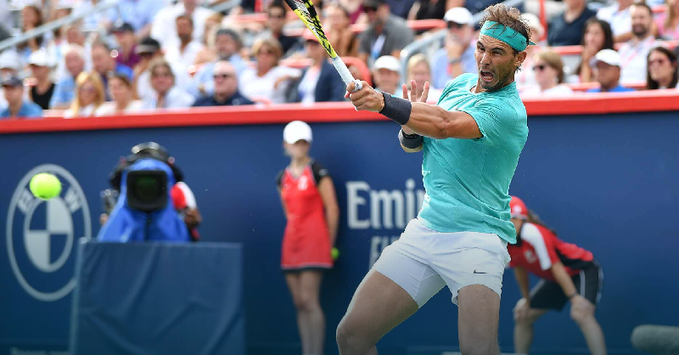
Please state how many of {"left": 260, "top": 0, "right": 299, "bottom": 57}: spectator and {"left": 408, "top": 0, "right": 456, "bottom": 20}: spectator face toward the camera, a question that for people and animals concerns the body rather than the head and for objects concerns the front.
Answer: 2

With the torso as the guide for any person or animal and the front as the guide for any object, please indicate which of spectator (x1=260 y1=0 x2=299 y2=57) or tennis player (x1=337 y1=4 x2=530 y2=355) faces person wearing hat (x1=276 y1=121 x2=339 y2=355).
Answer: the spectator

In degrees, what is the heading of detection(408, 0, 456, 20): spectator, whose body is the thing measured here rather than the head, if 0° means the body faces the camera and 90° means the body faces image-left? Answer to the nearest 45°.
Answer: approximately 0°

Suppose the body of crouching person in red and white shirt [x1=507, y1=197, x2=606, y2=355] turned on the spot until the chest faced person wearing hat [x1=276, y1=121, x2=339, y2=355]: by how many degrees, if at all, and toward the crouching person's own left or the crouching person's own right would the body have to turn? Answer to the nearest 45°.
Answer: approximately 45° to the crouching person's own right

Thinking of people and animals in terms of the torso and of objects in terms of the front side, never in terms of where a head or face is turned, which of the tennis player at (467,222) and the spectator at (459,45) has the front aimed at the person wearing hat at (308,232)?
the spectator

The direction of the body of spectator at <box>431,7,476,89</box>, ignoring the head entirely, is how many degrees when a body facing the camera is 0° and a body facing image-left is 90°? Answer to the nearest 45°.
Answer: approximately 45°

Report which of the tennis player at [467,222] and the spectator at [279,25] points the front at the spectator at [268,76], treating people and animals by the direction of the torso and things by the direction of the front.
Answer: the spectator at [279,25]

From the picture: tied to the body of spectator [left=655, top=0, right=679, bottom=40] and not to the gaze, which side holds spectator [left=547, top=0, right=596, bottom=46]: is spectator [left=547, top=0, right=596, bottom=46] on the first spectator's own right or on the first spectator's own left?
on the first spectator's own right
